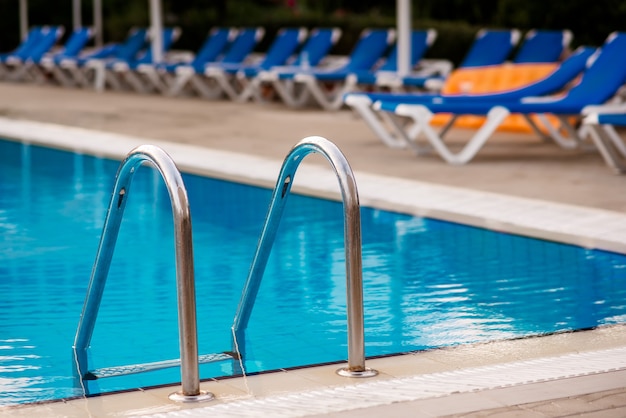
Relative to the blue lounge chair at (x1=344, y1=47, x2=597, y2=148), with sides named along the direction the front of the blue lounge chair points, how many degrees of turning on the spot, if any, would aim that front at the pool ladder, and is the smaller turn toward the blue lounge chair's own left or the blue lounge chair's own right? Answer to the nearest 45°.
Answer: approximately 90° to the blue lounge chair's own left

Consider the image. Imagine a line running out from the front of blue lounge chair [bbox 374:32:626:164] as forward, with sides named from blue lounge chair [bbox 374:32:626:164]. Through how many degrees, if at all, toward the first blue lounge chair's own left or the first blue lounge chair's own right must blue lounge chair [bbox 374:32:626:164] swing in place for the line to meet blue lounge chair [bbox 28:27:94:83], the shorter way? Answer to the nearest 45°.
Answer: approximately 45° to the first blue lounge chair's own right

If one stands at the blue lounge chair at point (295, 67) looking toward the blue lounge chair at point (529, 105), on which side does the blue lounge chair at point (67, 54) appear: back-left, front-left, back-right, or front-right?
back-right

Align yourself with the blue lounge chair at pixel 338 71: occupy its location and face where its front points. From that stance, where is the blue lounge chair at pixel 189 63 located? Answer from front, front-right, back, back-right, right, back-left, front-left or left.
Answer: right

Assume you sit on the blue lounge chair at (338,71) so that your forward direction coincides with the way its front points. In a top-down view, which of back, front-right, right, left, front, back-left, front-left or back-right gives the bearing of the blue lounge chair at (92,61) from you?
right

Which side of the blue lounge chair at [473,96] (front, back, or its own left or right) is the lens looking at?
left

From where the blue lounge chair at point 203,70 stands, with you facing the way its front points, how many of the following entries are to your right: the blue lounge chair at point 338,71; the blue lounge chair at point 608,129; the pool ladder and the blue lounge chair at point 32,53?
1

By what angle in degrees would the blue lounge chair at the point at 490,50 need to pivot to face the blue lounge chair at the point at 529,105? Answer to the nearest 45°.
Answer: approximately 45° to its left

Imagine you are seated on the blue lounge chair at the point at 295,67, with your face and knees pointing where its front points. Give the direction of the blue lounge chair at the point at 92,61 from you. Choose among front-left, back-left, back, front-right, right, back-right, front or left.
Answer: right

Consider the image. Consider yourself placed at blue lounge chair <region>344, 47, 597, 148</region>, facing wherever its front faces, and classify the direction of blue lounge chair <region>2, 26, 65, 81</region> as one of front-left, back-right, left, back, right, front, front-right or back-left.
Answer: front-right

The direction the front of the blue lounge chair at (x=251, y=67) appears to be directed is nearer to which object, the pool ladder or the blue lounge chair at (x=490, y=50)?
the pool ladder

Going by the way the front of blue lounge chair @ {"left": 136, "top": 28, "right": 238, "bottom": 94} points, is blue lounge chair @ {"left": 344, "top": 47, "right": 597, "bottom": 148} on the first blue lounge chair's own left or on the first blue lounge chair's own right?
on the first blue lounge chair's own left

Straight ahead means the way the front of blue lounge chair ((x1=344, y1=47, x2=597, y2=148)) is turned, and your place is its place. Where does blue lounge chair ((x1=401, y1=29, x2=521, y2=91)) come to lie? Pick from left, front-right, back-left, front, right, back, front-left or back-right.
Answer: right
